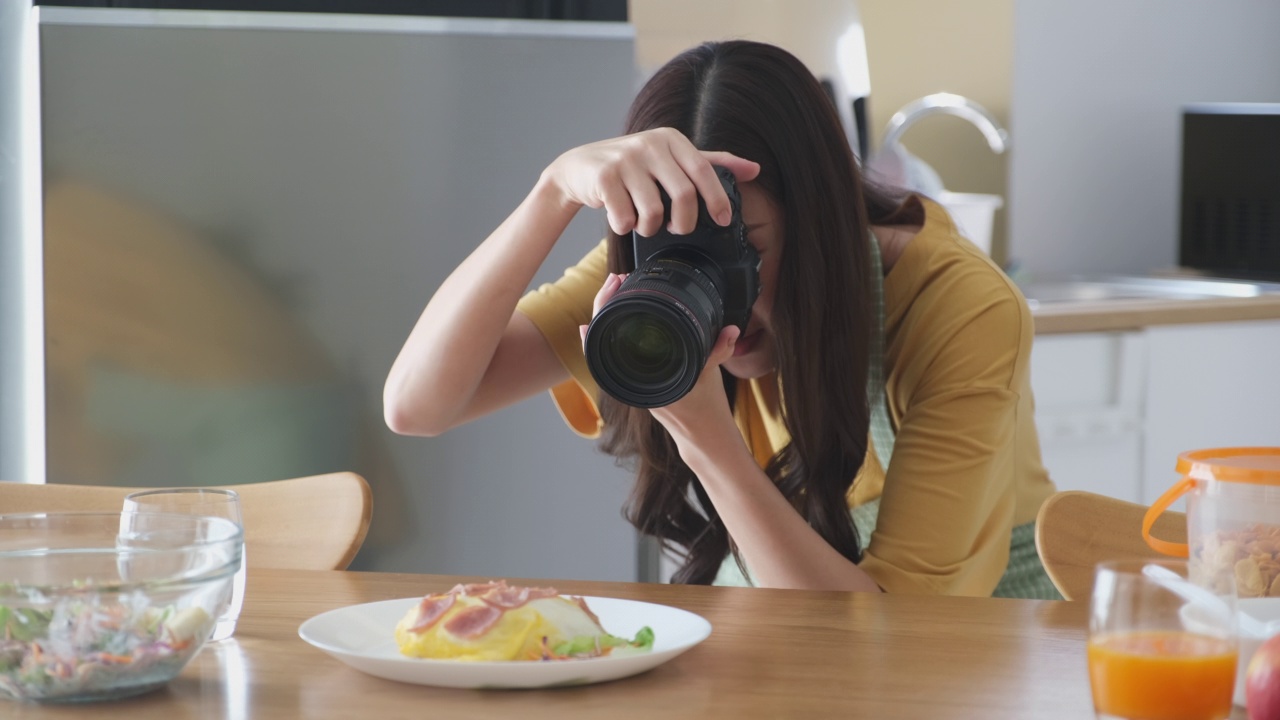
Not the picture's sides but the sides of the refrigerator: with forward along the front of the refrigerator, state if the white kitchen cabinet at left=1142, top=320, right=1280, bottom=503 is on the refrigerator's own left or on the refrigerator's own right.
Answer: on the refrigerator's own left

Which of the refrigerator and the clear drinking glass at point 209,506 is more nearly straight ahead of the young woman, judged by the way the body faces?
the clear drinking glass

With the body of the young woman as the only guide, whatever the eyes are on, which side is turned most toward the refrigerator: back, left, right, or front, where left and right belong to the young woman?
right

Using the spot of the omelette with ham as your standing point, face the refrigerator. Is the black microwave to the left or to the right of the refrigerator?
right

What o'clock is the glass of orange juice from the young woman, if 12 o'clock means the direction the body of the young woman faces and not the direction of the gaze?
The glass of orange juice is roughly at 10 o'clock from the young woman.

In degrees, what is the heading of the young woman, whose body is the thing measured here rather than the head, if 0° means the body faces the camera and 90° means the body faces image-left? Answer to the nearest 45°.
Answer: approximately 45°

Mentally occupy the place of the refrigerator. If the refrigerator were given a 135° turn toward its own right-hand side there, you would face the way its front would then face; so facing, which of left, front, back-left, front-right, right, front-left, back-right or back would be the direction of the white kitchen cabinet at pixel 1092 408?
back-right

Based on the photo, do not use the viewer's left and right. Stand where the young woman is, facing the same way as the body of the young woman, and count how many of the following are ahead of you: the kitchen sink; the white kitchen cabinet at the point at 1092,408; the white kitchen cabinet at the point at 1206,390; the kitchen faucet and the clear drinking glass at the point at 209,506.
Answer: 1

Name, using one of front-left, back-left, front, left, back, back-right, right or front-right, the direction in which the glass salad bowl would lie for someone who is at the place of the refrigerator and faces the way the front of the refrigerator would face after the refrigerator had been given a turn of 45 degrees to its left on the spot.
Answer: front-right

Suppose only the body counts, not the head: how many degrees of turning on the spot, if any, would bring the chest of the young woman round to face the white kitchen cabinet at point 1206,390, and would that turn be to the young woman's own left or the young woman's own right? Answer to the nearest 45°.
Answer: approximately 180°

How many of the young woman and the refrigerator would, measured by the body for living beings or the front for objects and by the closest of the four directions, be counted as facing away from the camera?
0

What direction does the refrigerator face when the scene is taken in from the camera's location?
facing the viewer

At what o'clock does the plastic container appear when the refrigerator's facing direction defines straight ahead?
The plastic container is roughly at 11 o'clock from the refrigerator.

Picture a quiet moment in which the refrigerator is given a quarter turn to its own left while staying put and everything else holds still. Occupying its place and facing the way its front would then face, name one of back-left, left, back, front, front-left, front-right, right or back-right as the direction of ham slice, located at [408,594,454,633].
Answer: right

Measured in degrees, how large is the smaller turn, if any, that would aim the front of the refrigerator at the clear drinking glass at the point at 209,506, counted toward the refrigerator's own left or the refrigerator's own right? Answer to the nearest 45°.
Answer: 0° — it already faces it

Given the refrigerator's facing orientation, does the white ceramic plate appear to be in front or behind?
in front
